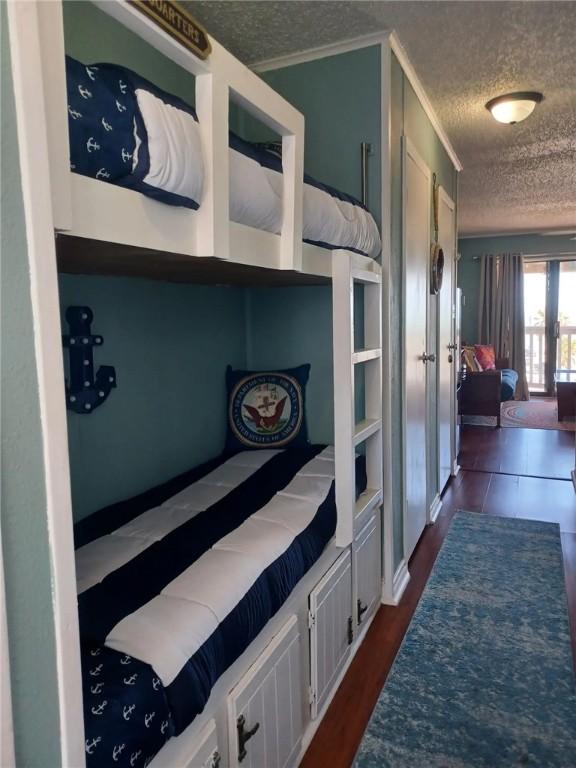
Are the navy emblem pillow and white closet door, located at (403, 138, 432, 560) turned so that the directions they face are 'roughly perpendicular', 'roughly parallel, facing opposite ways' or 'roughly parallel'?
roughly perpendicular

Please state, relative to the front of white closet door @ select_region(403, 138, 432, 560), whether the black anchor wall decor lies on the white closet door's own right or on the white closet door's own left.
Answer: on the white closet door's own right

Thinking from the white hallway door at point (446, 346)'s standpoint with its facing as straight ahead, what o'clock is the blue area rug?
The blue area rug is roughly at 3 o'clock from the white hallway door.

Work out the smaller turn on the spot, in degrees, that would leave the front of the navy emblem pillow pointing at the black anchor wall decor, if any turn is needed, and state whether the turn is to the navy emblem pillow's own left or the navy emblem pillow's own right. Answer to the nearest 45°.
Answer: approximately 45° to the navy emblem pillow's own right

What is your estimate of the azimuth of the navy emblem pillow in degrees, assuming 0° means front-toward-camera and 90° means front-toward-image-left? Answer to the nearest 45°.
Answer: approximately 0°

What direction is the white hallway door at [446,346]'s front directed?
to the viewer's right

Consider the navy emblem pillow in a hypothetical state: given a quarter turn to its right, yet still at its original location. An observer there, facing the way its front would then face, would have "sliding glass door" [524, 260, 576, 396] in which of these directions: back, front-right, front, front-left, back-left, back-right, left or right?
back-right

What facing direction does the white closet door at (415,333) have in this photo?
to the viewer's right

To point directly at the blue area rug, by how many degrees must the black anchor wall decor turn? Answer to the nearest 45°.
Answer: approximately 45° to its left
